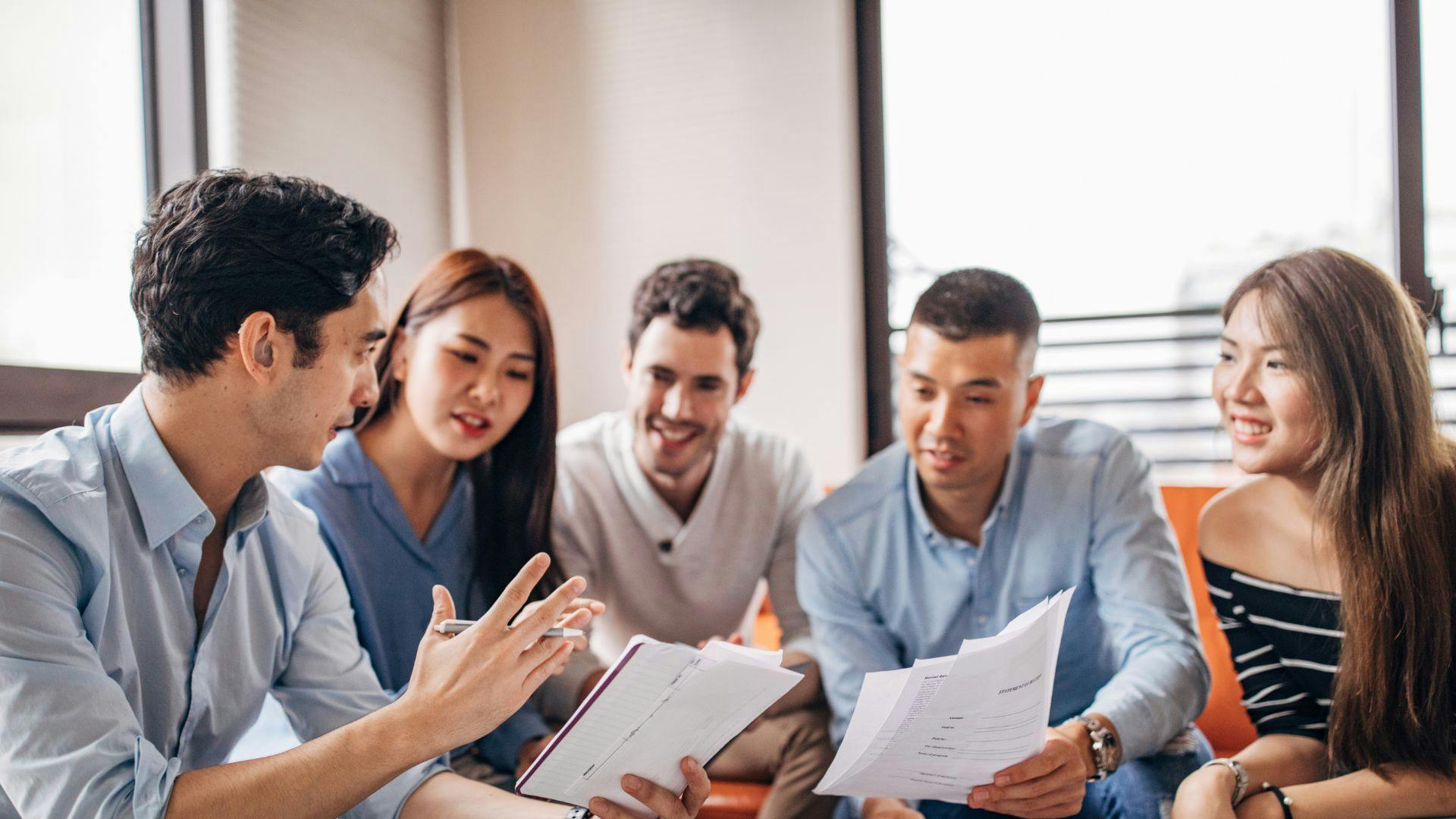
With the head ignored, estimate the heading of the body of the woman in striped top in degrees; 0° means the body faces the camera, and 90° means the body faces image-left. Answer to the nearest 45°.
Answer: approximately 45°

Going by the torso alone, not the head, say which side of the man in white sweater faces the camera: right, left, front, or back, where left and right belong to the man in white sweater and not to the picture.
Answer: front

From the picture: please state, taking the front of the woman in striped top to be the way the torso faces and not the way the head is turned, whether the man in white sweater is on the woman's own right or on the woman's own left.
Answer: on the woman's own right

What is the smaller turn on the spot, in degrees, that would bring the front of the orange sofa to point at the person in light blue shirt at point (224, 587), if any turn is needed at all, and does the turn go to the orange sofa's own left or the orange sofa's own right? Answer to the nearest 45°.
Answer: approximately 45° to the orange sofa's own right

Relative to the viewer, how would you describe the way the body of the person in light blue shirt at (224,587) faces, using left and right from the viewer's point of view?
facing the viewer and to the right of the viewer

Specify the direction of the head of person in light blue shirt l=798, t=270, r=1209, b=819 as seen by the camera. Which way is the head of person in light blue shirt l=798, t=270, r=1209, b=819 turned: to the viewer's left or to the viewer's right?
to the viewer's left

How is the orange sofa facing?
toward the camera
